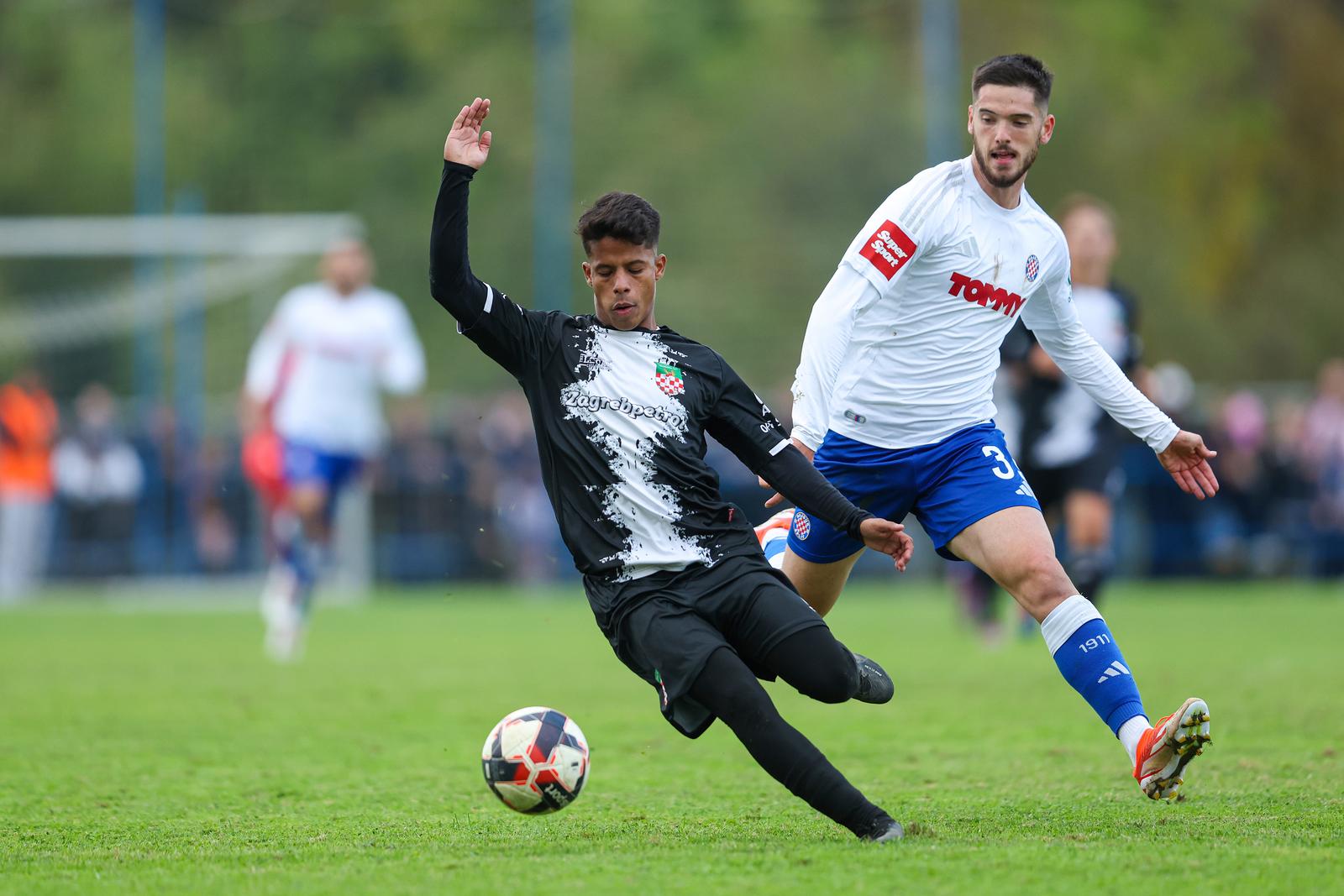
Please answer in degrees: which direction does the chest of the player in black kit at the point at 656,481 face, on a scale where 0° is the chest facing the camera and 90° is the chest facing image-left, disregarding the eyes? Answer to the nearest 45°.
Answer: approximately 0°

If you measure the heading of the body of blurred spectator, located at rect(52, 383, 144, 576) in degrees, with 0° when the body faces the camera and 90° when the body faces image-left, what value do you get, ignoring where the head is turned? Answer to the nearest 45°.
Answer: approximately 0°

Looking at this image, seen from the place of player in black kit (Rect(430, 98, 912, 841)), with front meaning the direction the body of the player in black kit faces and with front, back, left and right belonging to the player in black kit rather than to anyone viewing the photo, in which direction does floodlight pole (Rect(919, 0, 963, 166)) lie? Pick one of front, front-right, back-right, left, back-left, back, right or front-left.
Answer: back

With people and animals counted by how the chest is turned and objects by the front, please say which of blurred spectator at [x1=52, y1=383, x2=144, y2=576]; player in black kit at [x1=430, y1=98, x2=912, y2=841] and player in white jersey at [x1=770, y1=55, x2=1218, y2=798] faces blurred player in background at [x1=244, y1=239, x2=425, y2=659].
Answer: the blurred spectator

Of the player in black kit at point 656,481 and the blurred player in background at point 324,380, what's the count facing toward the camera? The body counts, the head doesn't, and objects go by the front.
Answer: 2

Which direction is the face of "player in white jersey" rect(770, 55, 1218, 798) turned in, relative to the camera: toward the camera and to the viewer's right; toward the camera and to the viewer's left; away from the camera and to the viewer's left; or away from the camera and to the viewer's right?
toward the camera and to the viewer's left

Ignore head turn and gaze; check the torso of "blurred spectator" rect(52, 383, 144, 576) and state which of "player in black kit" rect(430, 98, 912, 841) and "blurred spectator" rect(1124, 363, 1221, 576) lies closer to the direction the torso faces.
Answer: the player in black kit

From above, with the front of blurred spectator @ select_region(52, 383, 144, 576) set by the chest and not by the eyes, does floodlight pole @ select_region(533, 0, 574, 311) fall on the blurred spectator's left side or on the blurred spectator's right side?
on the blurred spectator's left side

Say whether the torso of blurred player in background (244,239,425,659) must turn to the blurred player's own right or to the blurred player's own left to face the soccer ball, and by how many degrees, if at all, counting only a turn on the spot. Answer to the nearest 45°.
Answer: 0° — they already face it

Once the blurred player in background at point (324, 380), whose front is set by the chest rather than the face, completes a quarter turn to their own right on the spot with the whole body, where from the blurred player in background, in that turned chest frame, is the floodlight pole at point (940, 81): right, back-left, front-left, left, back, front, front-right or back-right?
back-right
